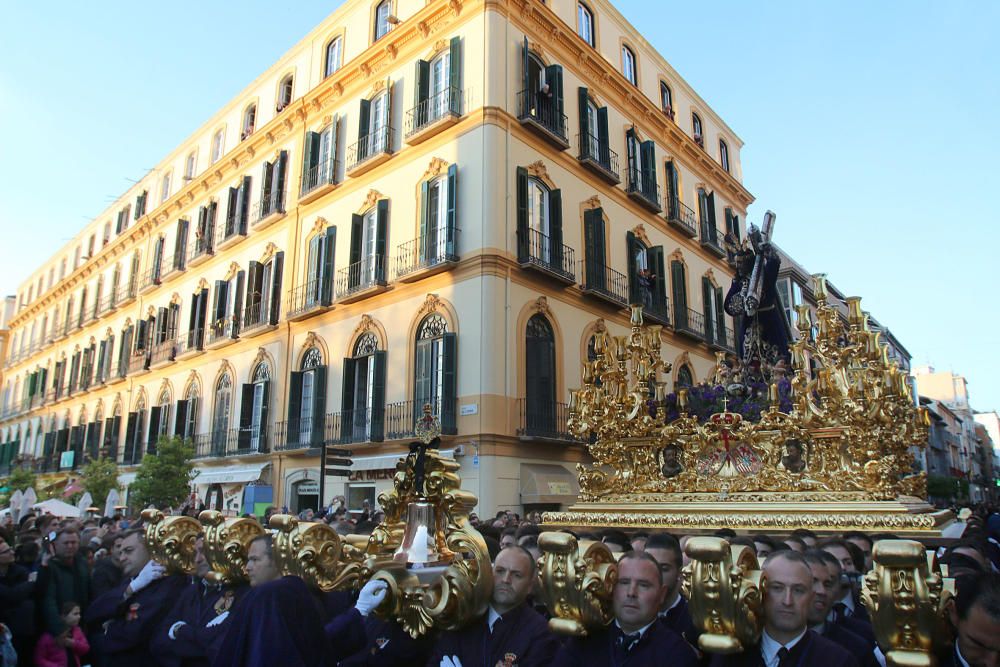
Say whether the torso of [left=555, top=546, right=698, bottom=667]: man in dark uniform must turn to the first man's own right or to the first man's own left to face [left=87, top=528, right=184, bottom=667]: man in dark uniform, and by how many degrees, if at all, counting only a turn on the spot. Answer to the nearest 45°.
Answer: approximately 135° to the first man's own right

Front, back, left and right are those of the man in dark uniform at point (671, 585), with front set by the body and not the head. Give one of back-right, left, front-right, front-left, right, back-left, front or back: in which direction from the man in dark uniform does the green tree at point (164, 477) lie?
right

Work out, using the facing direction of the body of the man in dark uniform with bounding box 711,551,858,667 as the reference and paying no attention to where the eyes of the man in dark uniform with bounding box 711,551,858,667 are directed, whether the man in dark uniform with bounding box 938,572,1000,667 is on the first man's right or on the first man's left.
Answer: on the first man's left

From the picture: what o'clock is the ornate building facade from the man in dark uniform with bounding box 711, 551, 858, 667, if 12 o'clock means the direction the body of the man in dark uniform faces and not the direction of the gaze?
The ornate building facade is roughly at 5 o'clock from the man in dark uniform.

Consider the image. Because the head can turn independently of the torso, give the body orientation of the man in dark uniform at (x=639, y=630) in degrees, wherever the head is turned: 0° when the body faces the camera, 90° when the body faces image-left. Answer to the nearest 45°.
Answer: approximately 0°

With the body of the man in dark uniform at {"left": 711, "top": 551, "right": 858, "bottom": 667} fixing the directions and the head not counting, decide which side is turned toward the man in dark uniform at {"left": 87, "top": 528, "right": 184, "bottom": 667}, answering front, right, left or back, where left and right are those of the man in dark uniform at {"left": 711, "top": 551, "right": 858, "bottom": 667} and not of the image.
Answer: right

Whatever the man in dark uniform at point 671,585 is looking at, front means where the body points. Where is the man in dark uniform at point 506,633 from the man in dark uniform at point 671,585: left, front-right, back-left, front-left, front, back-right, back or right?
front

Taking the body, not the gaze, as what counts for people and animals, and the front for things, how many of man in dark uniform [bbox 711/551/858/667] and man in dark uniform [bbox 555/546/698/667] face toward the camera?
2

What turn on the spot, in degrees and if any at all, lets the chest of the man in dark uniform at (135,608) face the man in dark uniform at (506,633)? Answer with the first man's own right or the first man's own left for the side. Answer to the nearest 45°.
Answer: approximately 90° to the first man's own left

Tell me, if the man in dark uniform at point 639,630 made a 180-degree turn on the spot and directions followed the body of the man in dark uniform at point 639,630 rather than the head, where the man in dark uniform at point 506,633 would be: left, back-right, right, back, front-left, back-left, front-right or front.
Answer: front-left

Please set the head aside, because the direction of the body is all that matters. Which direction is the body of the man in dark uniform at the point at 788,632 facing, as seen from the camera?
toward the camera

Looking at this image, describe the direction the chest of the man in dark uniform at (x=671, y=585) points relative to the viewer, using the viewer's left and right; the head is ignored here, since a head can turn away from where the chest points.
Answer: facing the viewer and to the left of the viewer
